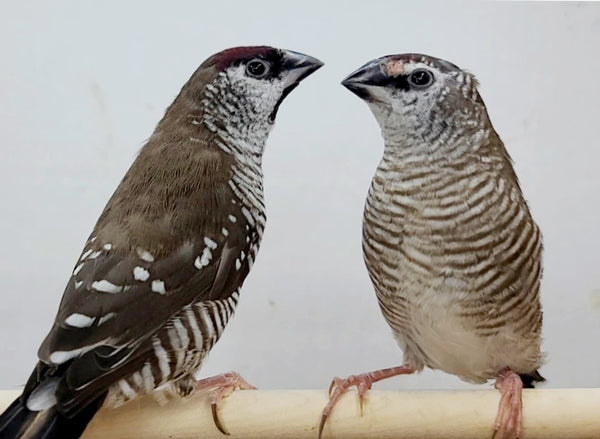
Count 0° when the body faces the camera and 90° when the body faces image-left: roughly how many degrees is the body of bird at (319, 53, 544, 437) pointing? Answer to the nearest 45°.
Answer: approximately 45°
